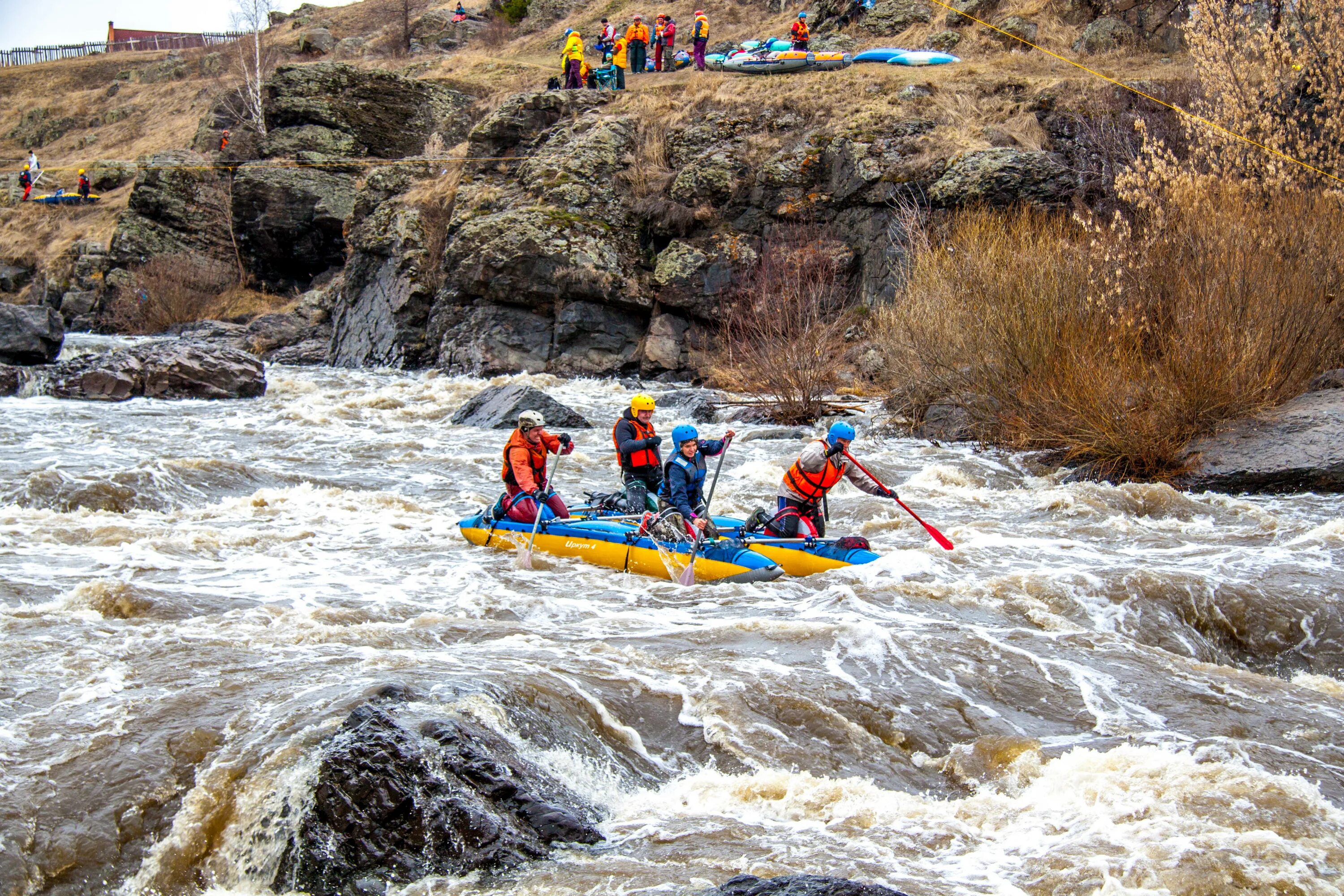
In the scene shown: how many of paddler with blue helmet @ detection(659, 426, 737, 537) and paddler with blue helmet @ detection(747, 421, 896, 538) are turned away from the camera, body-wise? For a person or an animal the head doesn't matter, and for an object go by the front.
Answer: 0

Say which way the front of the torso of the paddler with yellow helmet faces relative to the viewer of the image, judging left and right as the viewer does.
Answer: facing the viewer and to the right of the viewer

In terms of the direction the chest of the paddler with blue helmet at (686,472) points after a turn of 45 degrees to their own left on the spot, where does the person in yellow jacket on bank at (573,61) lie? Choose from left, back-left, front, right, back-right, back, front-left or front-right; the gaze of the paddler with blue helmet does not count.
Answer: left

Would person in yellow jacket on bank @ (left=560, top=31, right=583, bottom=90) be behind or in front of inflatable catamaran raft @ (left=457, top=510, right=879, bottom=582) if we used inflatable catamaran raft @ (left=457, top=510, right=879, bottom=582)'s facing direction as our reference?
behind

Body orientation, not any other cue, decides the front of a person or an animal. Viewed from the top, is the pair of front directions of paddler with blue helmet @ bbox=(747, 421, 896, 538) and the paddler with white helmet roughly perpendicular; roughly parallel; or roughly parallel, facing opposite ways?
roughly parallel

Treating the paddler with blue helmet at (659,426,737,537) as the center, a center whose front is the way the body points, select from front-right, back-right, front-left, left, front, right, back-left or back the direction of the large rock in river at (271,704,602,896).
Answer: front-right

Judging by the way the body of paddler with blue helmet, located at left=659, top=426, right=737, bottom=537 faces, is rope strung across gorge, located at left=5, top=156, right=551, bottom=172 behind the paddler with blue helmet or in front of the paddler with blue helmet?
behind
